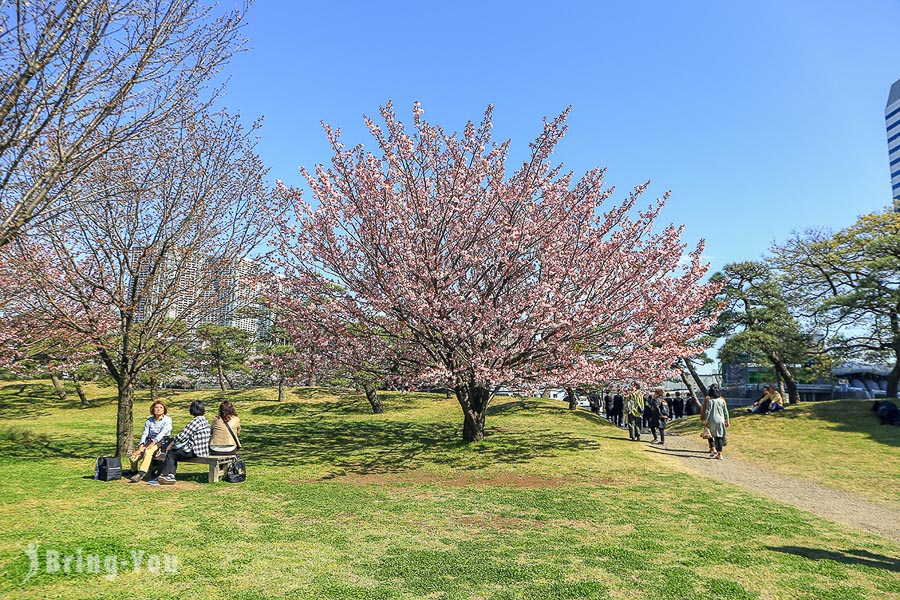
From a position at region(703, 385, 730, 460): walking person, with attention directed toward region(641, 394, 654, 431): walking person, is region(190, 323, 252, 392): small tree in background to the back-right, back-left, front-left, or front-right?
front-left

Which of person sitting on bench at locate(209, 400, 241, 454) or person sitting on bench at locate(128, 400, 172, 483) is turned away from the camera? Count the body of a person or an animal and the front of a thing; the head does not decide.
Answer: person sitting on bench at locate(209, 400, 241, 454)

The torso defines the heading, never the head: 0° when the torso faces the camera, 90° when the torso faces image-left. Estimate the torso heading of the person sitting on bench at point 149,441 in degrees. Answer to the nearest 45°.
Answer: approximately 45°

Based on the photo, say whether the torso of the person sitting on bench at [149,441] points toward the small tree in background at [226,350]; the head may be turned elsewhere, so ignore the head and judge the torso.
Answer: no

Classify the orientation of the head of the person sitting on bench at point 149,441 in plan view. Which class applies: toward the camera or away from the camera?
toward the camera

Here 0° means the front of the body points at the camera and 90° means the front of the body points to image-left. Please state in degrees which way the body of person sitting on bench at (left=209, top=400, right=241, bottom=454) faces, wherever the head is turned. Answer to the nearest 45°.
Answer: approximately 180°

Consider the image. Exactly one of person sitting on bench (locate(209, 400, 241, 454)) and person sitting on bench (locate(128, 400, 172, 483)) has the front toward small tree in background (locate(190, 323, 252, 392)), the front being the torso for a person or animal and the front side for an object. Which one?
person sitting on bench (locate(209, 400, 241, 454))

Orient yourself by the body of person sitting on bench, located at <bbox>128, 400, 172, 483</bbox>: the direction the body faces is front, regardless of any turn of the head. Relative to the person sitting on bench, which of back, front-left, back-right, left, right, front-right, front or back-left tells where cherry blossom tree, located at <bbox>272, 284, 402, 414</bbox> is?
back

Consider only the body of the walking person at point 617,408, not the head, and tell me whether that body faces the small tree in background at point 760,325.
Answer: no
